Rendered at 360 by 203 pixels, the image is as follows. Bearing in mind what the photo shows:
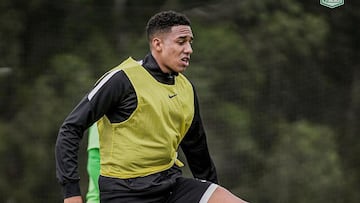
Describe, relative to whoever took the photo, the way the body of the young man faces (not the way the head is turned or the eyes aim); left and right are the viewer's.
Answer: facing the viewer and to the right of the viewer

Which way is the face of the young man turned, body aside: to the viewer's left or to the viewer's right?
to the viewer's right
